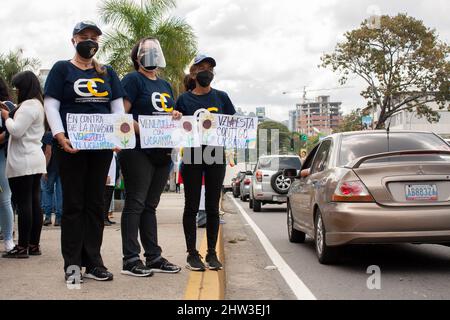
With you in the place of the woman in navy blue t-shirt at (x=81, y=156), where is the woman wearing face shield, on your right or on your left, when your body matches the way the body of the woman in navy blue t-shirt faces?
on your left

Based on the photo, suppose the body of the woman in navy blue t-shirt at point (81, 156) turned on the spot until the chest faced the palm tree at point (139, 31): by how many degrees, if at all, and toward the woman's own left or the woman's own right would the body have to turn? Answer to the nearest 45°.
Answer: approximately 180°

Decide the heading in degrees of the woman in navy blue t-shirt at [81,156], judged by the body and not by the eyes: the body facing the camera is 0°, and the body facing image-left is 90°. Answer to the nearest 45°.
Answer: approximately 0°

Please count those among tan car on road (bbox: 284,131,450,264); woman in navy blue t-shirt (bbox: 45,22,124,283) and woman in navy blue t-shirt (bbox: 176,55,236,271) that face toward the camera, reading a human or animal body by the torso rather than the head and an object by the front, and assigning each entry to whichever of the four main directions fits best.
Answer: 2

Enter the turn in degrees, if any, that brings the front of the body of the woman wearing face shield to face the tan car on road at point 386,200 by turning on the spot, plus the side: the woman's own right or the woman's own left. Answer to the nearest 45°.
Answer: approximately 45° to the woman's own left

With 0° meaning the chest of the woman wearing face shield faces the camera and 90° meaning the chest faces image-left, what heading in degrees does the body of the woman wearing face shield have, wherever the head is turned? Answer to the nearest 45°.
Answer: approximately 315°

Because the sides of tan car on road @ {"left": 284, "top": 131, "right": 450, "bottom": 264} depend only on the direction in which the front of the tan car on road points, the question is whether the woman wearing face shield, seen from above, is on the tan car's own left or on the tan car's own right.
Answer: on the tan car's own left

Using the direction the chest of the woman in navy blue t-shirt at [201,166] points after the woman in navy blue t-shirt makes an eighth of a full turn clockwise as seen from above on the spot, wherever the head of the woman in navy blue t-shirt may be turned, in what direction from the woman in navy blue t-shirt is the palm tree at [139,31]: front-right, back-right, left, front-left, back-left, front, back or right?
back-right

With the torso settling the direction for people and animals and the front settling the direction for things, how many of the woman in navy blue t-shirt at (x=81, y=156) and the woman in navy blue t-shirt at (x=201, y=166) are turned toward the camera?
2

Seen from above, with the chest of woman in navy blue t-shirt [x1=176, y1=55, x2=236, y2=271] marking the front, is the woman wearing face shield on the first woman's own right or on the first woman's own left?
on the first woman's own right

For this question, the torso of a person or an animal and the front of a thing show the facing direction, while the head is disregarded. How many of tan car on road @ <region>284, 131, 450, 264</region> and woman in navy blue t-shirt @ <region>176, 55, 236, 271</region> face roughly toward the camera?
1
